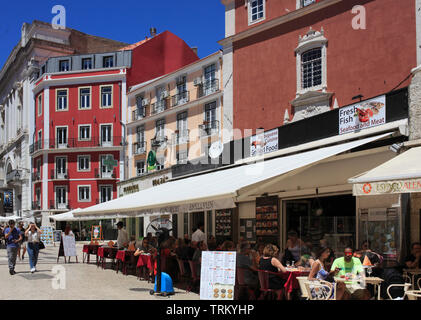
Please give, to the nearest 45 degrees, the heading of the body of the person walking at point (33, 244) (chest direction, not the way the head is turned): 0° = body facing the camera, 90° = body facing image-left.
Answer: approximately 0°

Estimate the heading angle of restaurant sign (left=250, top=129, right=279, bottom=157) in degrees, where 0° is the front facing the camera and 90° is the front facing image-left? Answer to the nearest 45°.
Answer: approximately 45°

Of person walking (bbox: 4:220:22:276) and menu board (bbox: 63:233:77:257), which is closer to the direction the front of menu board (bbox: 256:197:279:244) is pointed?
the person walking

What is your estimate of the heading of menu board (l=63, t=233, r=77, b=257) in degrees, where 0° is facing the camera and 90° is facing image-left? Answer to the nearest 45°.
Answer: approximately 0°
